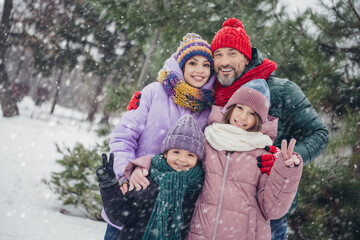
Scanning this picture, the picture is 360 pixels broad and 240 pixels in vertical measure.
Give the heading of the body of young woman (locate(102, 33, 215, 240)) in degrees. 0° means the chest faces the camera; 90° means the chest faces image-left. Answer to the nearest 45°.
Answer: approximately 315°

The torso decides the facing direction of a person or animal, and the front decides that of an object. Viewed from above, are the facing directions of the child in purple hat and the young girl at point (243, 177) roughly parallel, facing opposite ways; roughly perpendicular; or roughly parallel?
roughly parallel

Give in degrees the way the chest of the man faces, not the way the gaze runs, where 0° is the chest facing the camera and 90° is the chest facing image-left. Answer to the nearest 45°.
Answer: approximately 45°

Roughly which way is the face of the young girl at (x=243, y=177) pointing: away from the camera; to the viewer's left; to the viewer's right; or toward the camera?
toward the camera

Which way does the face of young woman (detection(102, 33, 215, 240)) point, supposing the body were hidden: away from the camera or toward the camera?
toward the camera

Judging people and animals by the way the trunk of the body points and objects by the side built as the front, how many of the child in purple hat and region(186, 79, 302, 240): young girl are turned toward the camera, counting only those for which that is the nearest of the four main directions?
2

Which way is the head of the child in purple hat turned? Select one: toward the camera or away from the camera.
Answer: toward the camera

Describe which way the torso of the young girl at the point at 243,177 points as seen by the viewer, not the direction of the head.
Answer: toward the camera

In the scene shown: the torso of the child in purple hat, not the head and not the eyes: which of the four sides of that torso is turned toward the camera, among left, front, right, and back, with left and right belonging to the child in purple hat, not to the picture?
front

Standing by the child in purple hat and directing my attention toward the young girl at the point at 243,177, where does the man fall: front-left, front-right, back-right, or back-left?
front-left

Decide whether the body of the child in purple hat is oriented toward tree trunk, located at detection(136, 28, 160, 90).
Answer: no
